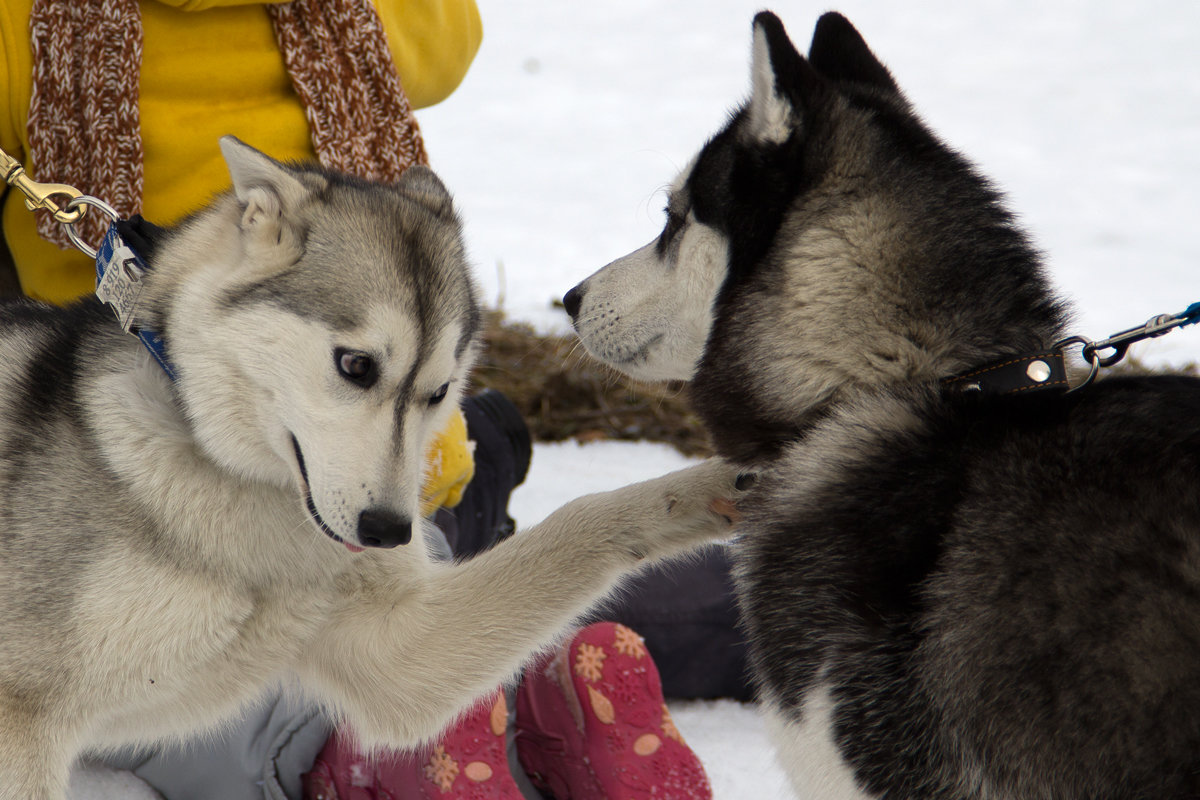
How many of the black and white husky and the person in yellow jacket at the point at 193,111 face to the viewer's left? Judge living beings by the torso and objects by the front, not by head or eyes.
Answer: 1

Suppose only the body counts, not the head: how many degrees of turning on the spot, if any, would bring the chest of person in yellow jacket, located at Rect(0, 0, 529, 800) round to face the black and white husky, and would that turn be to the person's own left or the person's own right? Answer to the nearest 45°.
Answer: approximately 45° to the person's own left

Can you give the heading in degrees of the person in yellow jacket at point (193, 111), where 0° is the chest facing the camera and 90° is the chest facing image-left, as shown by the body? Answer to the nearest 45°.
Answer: approximately 0°

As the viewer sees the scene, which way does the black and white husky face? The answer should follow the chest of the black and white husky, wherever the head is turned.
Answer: to the viewer's left
